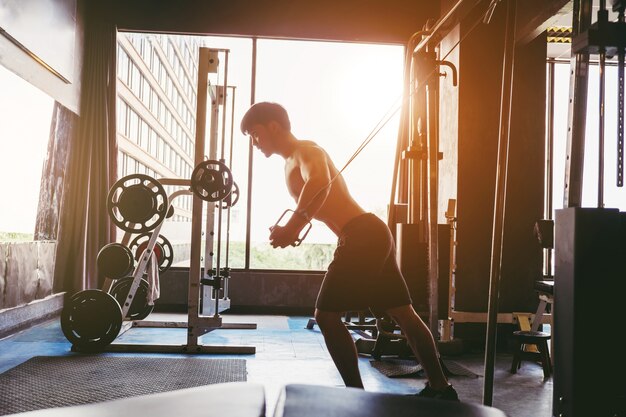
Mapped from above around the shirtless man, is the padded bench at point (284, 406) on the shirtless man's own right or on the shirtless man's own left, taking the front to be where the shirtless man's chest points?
on the shirtless man's own left

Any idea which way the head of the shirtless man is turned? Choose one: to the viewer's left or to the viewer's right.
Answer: to the viewer's left

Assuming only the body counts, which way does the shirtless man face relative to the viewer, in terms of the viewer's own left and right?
facing to the left of the viewer

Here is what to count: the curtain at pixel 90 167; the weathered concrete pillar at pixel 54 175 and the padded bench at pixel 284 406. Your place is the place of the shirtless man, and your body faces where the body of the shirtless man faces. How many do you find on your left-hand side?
1

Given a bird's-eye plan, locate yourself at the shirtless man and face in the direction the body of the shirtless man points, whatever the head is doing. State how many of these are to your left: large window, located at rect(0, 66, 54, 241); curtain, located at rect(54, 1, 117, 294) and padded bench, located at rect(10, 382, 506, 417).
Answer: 1

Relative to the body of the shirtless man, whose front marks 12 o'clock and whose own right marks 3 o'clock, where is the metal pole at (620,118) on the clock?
The metal pole is roughly at 7 o'clock from the shirtless man.

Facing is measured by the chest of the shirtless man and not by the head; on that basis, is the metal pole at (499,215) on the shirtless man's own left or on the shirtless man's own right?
on the shirtless man's own left

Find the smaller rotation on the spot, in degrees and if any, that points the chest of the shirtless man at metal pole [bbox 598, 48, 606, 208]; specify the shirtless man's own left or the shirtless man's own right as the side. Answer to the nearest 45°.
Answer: approximately 135° to the shirtless man's own left

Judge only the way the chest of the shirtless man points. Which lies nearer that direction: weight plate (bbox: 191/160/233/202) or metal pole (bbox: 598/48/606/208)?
the weight plate

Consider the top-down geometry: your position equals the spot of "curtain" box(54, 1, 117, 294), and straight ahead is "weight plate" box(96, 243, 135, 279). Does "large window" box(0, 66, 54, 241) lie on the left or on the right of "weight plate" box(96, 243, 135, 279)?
right

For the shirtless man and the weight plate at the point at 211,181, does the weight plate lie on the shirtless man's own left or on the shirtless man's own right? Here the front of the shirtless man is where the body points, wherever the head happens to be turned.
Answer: on the shirtless man's own right
